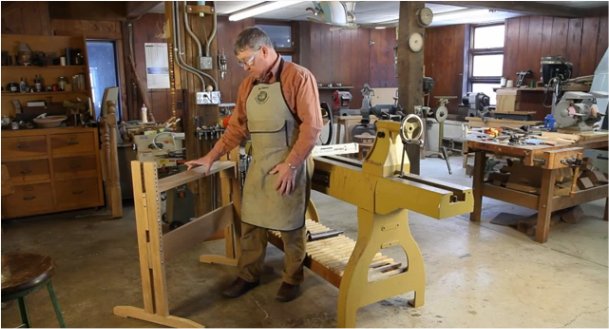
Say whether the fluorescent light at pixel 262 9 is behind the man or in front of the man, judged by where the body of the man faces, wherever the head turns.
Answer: behind

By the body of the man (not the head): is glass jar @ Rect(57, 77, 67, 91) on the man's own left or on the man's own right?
on the man's own right

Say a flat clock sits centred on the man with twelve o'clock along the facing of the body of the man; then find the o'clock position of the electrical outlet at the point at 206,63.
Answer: The electrical outlet is roughly at 4 o'clock from the man.

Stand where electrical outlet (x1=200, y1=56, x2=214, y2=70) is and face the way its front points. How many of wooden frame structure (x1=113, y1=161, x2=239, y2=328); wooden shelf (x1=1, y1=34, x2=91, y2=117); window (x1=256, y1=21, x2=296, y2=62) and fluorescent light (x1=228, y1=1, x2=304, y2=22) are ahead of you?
1

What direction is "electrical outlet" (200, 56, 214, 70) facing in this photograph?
toward the camera

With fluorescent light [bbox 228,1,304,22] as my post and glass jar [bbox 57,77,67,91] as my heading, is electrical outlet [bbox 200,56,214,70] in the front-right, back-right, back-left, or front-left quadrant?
front-left

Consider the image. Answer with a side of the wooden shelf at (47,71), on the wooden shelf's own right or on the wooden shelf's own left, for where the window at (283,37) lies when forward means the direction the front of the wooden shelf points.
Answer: on the wooden shelf's own left

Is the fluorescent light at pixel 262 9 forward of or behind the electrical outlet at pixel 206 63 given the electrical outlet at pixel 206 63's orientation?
behind

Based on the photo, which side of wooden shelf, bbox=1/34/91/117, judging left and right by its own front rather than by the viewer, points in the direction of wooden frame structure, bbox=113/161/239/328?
front

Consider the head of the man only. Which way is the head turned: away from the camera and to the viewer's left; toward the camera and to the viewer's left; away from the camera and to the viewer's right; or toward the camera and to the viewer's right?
toward the camera and to the viewer's left

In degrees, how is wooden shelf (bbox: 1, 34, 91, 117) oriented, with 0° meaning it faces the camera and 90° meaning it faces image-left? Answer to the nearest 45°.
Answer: approximately 0°

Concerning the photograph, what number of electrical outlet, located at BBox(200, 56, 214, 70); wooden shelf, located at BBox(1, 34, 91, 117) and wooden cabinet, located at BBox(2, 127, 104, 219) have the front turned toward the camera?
3

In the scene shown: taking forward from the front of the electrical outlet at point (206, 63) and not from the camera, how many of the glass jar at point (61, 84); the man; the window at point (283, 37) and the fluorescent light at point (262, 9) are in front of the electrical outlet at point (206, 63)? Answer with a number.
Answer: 1

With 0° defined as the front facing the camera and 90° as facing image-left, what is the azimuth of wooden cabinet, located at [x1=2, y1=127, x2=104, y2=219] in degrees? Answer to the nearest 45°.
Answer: approximately 0°

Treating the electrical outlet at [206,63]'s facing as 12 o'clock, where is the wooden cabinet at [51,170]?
The wooden cabinet is roughly at 4 o'clock from the electrical outlet.

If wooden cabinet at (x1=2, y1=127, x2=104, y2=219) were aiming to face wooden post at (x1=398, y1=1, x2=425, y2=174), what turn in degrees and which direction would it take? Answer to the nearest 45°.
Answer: approximately 90° to its left
